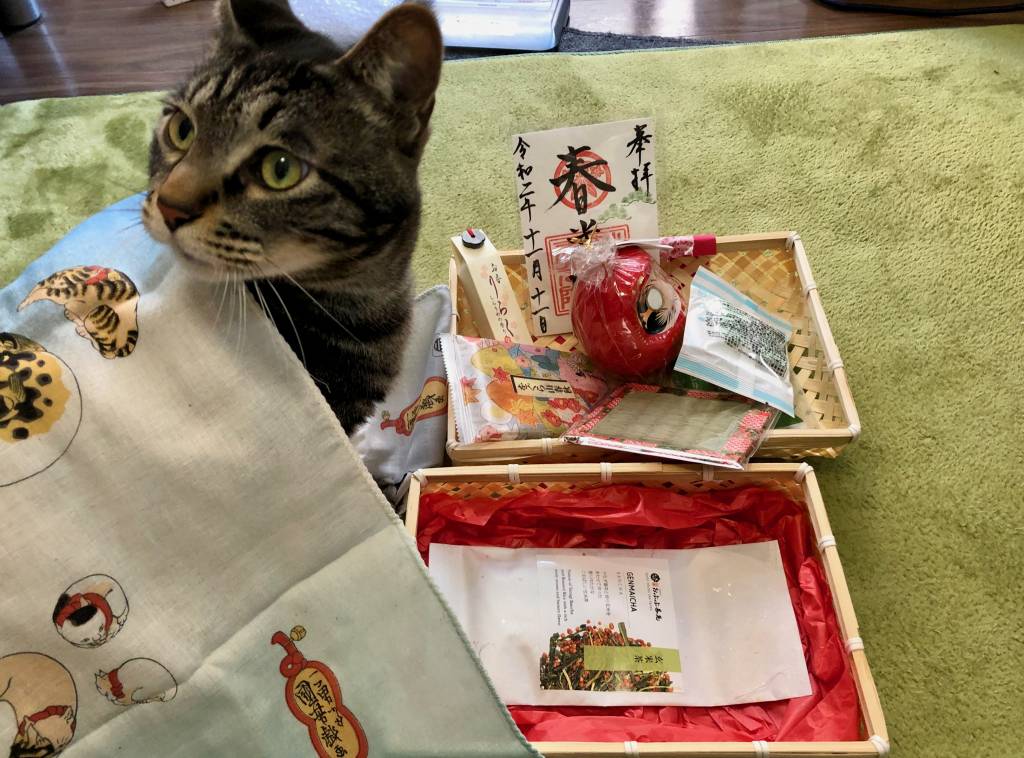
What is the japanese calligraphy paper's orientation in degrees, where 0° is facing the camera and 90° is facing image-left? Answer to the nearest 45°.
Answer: approximately 0°

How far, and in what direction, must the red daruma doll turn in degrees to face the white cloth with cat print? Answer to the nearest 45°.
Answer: approximately 90° to its right

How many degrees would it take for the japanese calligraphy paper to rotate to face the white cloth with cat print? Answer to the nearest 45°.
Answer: approximately 45° to its right

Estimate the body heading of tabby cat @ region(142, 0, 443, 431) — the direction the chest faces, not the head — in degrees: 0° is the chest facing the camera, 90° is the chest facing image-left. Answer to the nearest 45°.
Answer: approximately 45°
